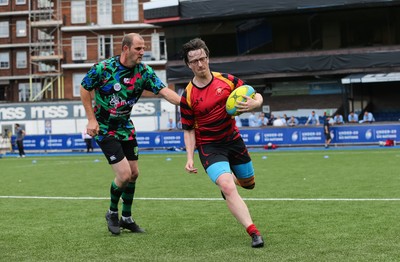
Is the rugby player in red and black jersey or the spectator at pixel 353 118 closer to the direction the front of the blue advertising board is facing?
the rugby player in red and black jersey

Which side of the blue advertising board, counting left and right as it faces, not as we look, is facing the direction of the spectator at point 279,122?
back

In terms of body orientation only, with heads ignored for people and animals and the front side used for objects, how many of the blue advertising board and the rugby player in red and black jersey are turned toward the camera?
2

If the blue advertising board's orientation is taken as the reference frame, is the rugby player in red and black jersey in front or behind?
in front

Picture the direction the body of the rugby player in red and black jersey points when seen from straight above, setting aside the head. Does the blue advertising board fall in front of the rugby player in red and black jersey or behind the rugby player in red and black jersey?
behind

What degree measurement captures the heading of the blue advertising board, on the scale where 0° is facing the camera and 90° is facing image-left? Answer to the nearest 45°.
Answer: approximately 0°

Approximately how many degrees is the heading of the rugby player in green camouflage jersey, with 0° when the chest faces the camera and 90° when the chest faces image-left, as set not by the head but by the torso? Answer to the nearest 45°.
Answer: approximately 315°

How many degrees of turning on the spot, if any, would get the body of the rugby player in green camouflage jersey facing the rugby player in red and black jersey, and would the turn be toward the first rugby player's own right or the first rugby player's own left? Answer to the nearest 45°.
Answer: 0° — they already face them

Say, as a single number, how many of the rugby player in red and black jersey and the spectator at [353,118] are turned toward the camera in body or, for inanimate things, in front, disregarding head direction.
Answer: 2
